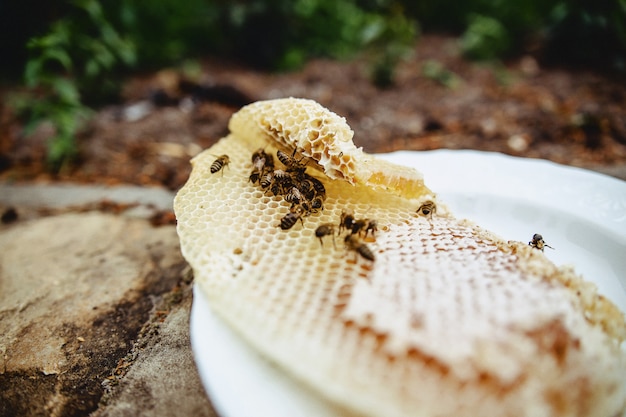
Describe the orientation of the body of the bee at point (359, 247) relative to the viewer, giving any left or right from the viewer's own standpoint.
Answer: facing away from the viewer and to the left of the viewer

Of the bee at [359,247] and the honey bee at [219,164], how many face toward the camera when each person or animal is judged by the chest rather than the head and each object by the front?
0

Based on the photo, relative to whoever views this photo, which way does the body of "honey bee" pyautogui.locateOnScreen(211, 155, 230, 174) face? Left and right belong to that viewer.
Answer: facing away from the viewer and to the right of the viewer

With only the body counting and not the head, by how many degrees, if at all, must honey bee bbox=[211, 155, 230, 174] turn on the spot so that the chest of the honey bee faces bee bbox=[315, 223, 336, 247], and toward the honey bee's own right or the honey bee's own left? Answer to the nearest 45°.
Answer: approximately 90° to the honey bee's own right

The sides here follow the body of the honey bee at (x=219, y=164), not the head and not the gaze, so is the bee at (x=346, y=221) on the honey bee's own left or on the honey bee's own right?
on the honey bee's own right

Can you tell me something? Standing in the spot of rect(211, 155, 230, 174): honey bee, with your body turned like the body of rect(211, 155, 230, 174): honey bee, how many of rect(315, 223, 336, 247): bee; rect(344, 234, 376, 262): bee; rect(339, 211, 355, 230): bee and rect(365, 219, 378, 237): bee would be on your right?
4

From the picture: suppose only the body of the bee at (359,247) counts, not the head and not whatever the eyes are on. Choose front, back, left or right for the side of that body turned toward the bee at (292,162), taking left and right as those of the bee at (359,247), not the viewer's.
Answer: front

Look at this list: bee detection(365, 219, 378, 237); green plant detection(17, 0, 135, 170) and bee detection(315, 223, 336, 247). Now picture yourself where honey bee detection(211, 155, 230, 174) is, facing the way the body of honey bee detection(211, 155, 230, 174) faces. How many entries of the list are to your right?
2

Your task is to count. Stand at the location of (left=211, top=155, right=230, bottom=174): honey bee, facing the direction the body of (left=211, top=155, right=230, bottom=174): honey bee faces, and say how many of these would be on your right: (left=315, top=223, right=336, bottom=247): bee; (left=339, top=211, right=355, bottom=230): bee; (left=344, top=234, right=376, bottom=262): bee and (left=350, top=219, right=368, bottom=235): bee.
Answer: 4
